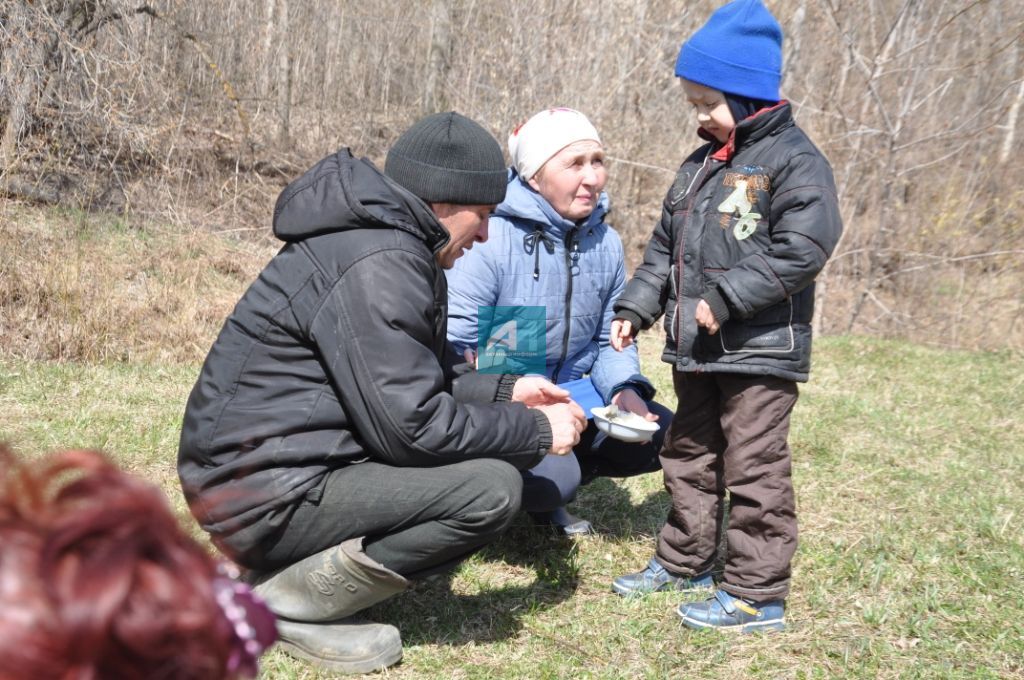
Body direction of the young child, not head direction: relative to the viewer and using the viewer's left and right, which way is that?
facing the viewer and to the left of the viewer
